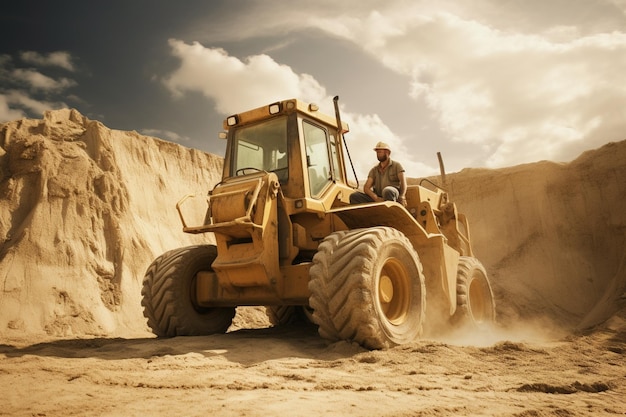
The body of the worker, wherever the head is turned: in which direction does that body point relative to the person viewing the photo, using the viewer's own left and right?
facing the viewer and to the left of the viewer

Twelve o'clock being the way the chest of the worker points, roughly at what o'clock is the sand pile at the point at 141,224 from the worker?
The sand pile is roughly at 3 o'clock from the worker.

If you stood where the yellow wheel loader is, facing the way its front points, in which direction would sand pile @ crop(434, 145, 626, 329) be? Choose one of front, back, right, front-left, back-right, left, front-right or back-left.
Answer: back

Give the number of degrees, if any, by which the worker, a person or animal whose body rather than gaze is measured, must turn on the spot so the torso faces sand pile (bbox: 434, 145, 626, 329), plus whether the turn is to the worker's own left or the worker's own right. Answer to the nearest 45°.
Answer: approximately 180°
